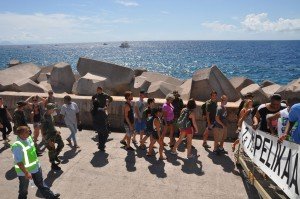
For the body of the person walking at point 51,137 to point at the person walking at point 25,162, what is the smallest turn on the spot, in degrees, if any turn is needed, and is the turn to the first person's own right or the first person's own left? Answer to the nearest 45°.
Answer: approximately 90° to the first person's own right

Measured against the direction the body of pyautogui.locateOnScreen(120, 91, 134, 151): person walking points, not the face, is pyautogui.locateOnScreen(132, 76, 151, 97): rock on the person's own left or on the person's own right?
on the person's own left

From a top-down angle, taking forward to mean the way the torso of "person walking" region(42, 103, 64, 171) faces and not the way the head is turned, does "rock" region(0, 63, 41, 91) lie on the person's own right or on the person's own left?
on the person's own left

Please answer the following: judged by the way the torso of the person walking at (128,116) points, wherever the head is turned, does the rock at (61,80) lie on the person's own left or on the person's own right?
on the person's own left

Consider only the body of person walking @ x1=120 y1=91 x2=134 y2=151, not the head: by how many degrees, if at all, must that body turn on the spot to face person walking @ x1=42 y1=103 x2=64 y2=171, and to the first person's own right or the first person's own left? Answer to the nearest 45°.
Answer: approximately 135° to the first person's own right
